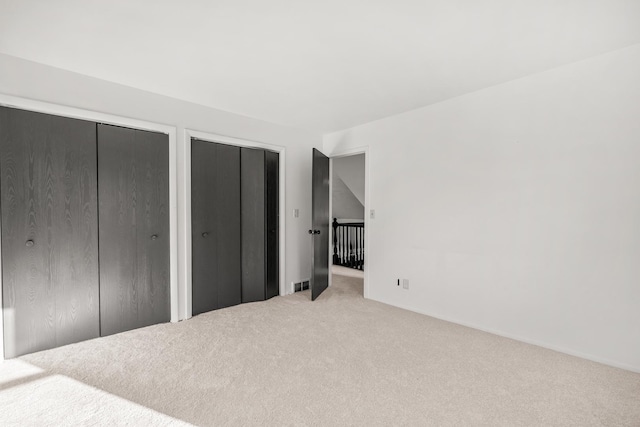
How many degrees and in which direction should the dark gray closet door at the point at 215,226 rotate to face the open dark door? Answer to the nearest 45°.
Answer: approximately 45° to its left

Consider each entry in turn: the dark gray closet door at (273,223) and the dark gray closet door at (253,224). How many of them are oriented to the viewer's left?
0

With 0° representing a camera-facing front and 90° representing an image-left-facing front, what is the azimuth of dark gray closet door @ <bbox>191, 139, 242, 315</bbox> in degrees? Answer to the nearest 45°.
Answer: approximately 315°

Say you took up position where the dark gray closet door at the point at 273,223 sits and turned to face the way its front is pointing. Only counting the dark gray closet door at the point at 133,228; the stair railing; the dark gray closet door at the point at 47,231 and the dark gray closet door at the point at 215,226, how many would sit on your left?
1

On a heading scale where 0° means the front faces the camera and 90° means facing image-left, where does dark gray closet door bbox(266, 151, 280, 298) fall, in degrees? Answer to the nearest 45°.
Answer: approximately 315°

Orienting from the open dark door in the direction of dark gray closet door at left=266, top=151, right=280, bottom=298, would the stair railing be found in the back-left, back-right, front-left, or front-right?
back-right

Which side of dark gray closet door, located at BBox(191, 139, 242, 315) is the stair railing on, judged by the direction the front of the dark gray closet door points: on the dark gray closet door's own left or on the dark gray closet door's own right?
on the dark gray closet door's own left

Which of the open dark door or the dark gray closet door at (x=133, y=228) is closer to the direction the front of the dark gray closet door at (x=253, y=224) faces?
the open dark door
